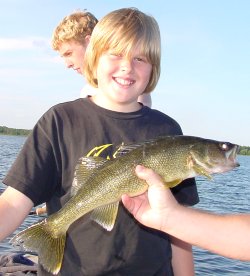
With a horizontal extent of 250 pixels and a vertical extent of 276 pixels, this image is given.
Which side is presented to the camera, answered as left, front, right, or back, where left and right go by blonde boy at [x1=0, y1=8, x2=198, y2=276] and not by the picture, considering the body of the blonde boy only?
front

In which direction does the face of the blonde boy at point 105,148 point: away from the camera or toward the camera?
toward the camera
